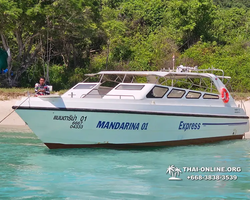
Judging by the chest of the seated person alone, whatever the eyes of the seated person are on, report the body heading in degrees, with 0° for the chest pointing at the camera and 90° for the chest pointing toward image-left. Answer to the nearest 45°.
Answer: approximately 0°
